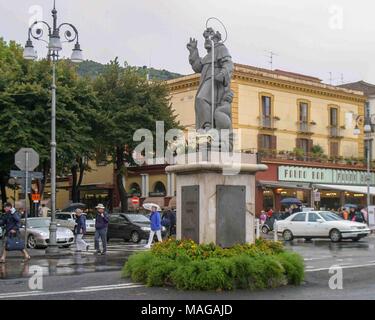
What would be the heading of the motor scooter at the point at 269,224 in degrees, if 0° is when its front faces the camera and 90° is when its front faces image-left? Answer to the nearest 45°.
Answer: approximately 45°

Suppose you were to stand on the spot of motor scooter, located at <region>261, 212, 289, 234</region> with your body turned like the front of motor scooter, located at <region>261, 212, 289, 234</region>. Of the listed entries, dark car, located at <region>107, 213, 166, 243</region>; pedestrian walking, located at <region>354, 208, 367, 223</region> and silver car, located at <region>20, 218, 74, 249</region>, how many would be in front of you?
2

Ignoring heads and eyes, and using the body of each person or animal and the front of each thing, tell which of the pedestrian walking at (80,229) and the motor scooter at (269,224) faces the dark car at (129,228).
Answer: the motor scooter

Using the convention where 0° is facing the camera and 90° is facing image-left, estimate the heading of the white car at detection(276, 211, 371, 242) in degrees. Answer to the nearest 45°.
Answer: approximately 315°

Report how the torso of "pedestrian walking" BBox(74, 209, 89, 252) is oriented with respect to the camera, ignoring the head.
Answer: to the viewer's left

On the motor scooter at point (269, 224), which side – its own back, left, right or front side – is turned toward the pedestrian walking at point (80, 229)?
front

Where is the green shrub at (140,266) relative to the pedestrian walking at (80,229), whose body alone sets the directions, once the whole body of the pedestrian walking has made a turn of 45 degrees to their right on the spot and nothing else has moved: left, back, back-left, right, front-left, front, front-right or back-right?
back-left

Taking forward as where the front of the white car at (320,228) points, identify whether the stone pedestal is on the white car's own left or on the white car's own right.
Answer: on the white car's own right

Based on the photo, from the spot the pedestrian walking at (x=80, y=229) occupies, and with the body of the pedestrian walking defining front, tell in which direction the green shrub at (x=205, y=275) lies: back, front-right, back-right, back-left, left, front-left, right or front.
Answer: left

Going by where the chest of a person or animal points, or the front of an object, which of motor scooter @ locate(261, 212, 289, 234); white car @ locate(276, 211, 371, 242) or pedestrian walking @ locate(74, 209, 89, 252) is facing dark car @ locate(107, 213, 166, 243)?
the motor scooter
